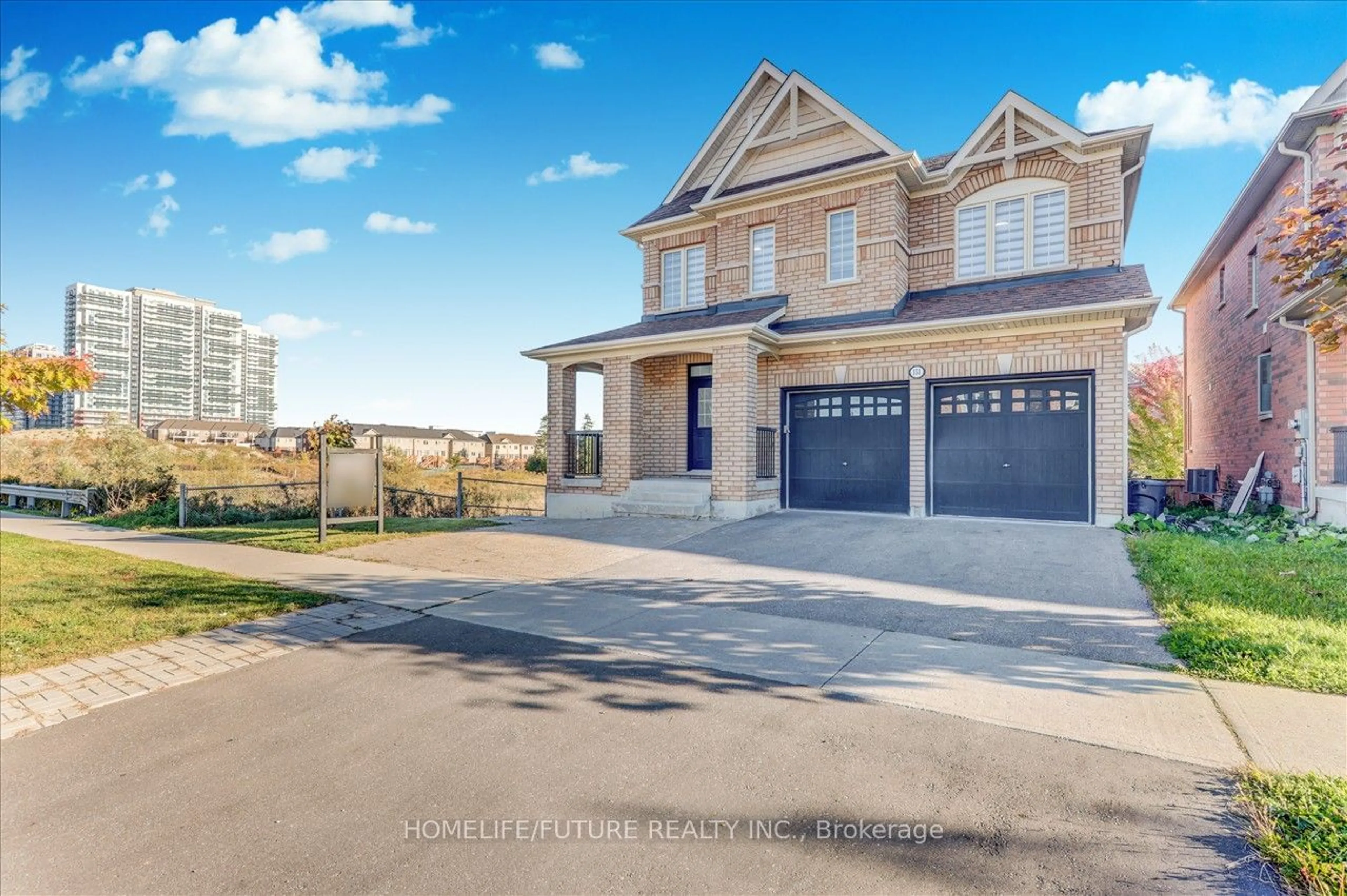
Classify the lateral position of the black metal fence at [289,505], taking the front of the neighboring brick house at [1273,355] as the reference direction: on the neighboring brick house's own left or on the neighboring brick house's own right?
on the neighboring brick house's own right

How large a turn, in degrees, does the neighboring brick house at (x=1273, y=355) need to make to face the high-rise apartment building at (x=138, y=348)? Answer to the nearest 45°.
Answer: approximately 90° to its right

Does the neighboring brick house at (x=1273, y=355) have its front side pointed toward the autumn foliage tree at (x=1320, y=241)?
yes

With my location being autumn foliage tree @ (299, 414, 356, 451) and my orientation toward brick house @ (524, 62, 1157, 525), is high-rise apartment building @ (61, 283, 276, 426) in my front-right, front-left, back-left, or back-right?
back-left

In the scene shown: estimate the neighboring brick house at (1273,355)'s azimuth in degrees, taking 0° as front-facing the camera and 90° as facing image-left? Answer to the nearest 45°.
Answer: approximately 0°
